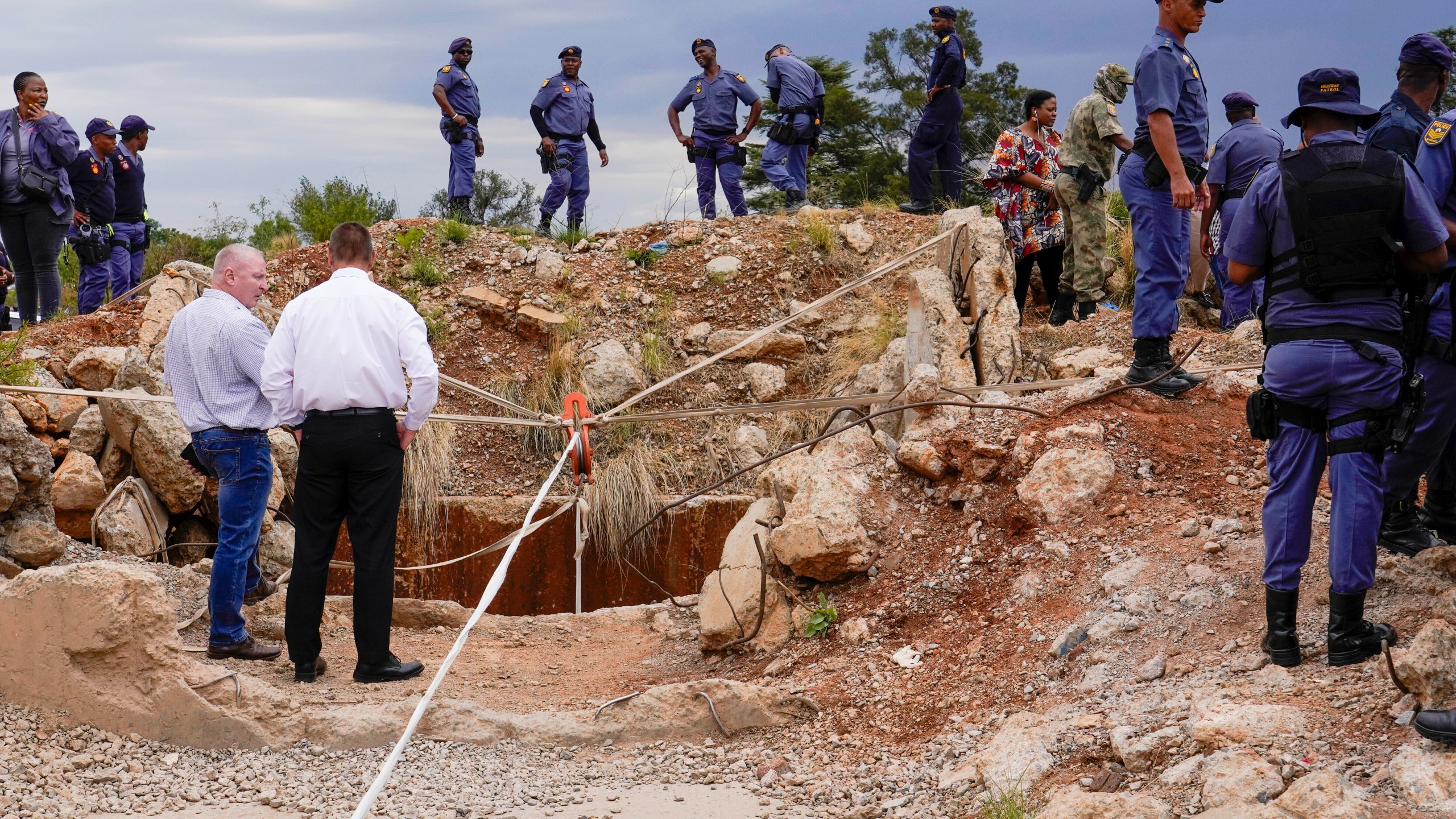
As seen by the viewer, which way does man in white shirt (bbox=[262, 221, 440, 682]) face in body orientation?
away from the camera

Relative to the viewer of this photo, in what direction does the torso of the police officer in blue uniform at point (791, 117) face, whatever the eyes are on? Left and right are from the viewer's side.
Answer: facing away from the viewer and to the left of the viewer

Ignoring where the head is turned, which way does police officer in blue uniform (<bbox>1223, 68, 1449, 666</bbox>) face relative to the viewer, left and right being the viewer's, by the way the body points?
facing away from the viewer

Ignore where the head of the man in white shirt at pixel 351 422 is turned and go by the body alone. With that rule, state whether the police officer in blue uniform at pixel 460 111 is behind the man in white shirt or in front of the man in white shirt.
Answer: in front

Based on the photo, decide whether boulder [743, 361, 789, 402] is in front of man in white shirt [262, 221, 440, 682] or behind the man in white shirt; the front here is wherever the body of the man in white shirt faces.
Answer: in front

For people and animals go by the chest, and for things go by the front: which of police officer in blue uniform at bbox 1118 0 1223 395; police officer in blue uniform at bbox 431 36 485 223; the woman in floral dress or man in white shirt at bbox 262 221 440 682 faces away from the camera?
the man in white shirt
